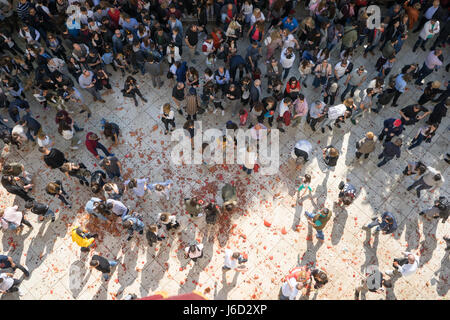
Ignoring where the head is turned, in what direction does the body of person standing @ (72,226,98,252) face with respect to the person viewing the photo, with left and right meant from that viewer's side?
facing to the right of the viewer

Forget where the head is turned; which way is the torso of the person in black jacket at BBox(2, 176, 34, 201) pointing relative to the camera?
to the viewer's right

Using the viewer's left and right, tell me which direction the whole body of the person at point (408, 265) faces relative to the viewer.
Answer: facing to the left of the viewer
